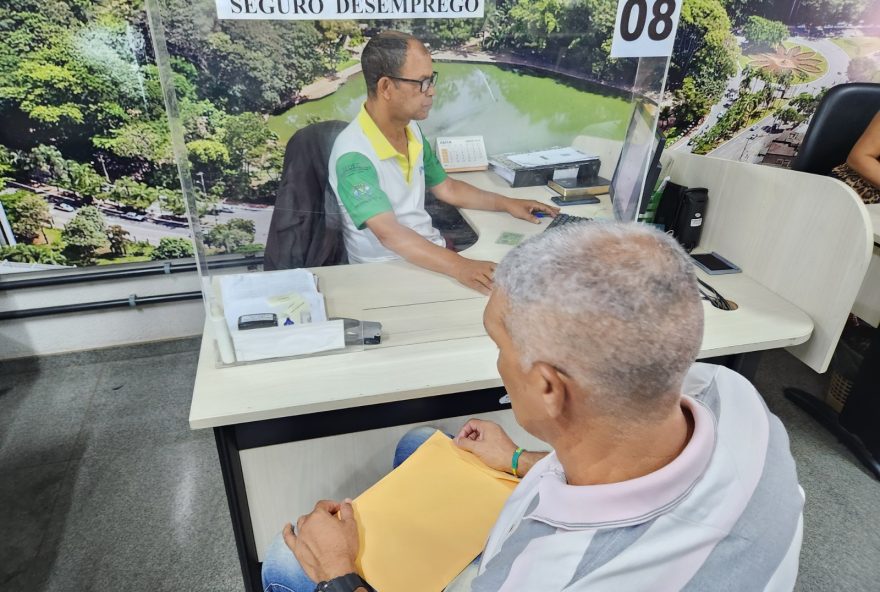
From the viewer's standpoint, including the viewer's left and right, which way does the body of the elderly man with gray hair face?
facing away from the viewer and to the left of the viewer

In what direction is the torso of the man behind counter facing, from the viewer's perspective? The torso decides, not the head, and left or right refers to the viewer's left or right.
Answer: facing the viewer and to the right of the viewer

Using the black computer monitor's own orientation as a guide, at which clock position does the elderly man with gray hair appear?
The elderly man with gray hair is roughly at 9 o'clock from the black computer monitor.

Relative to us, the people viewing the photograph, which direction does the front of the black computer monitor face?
facing to the left of the viewer

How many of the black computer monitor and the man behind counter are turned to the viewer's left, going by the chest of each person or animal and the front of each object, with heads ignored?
1

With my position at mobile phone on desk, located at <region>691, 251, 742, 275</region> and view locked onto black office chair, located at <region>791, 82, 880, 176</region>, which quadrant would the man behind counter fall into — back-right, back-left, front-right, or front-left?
back-left

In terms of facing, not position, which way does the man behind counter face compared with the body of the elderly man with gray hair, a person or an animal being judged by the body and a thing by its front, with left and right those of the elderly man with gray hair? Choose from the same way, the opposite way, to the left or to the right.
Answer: the opposite way

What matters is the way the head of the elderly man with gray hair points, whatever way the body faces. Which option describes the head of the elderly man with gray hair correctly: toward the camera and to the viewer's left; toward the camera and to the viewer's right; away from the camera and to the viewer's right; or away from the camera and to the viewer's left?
away from the camera and to the viewer's left

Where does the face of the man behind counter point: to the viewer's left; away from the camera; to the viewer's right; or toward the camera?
to the viewer's right

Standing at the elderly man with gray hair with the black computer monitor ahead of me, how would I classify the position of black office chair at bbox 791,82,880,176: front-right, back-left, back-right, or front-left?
front-right

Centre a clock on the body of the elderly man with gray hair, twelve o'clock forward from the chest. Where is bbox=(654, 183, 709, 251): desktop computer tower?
The desktop computer tower is roughly at 2 o'clock from the elderly man with gray hair.

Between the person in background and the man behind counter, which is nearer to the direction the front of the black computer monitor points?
the man behind counter

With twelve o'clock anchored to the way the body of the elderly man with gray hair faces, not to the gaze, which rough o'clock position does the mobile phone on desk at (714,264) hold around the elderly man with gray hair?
The mobile phone on desk is roughly at 2 o'clock from the elderly man with gray hair.

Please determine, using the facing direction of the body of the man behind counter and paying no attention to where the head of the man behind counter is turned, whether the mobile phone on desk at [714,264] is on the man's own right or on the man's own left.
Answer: on the man's own left

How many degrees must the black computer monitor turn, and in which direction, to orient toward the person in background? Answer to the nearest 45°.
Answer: approximately 135° to its right
